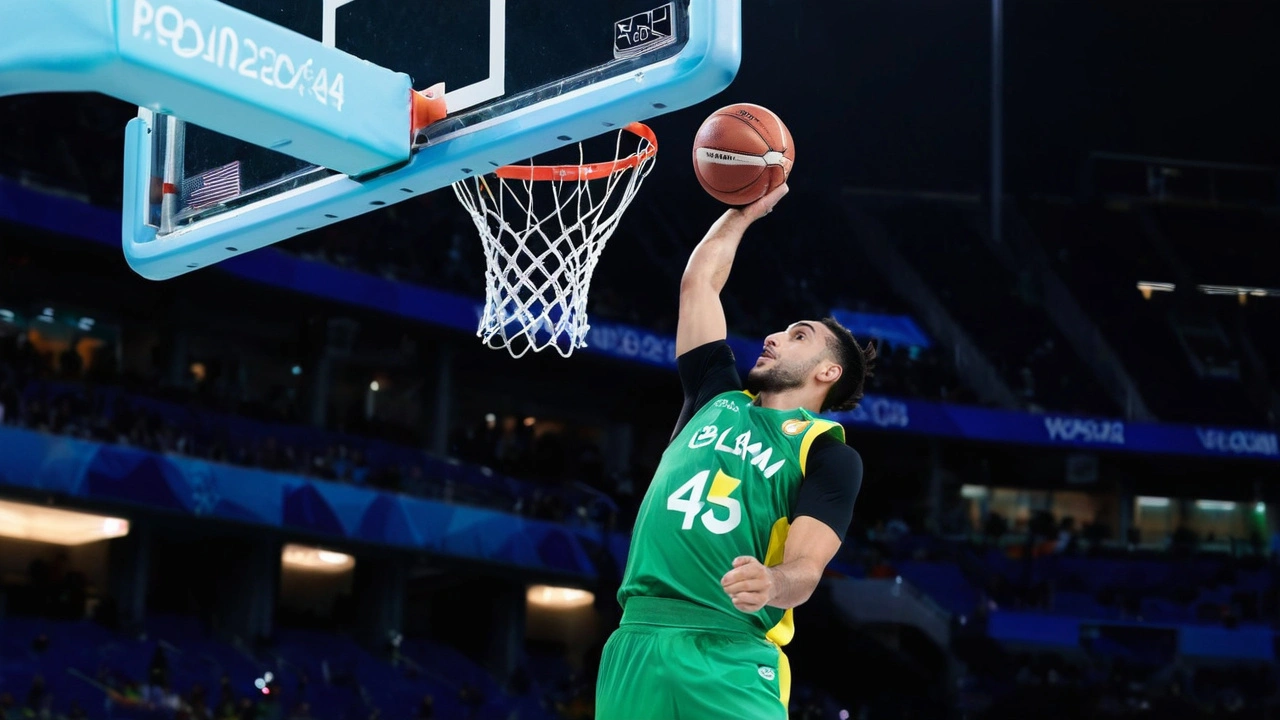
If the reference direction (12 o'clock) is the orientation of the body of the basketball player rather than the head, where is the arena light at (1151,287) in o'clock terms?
The arena light is roughly at 5 o'clock from the basketball player.

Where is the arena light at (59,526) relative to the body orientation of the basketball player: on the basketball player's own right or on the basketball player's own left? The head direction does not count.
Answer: on the basketball player's own right

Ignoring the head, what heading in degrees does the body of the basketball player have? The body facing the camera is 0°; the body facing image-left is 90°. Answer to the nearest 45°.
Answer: approximately 45°

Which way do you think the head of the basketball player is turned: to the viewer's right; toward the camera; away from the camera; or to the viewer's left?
to the viewer's left

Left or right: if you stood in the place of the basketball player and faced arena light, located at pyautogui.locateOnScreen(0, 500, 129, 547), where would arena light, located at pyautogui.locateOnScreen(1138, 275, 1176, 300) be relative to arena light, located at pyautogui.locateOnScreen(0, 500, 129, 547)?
right

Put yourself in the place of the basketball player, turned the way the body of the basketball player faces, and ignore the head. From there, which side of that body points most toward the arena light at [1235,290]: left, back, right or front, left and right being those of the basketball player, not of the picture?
back

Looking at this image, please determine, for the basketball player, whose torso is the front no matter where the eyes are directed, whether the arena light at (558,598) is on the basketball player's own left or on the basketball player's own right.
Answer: on the basketball player's own right
